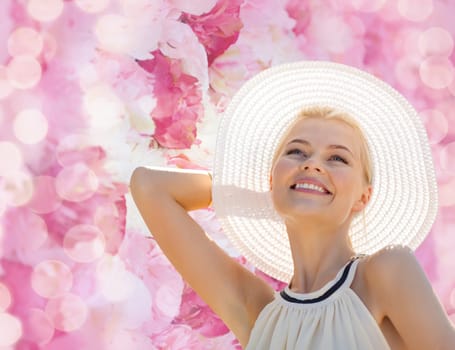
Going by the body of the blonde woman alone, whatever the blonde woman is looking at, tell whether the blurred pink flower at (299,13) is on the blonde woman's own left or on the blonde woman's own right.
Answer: on the blonde woman's own right

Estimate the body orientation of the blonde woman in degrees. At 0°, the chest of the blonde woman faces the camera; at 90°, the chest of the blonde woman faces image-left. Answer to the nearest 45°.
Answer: approximately 45°
